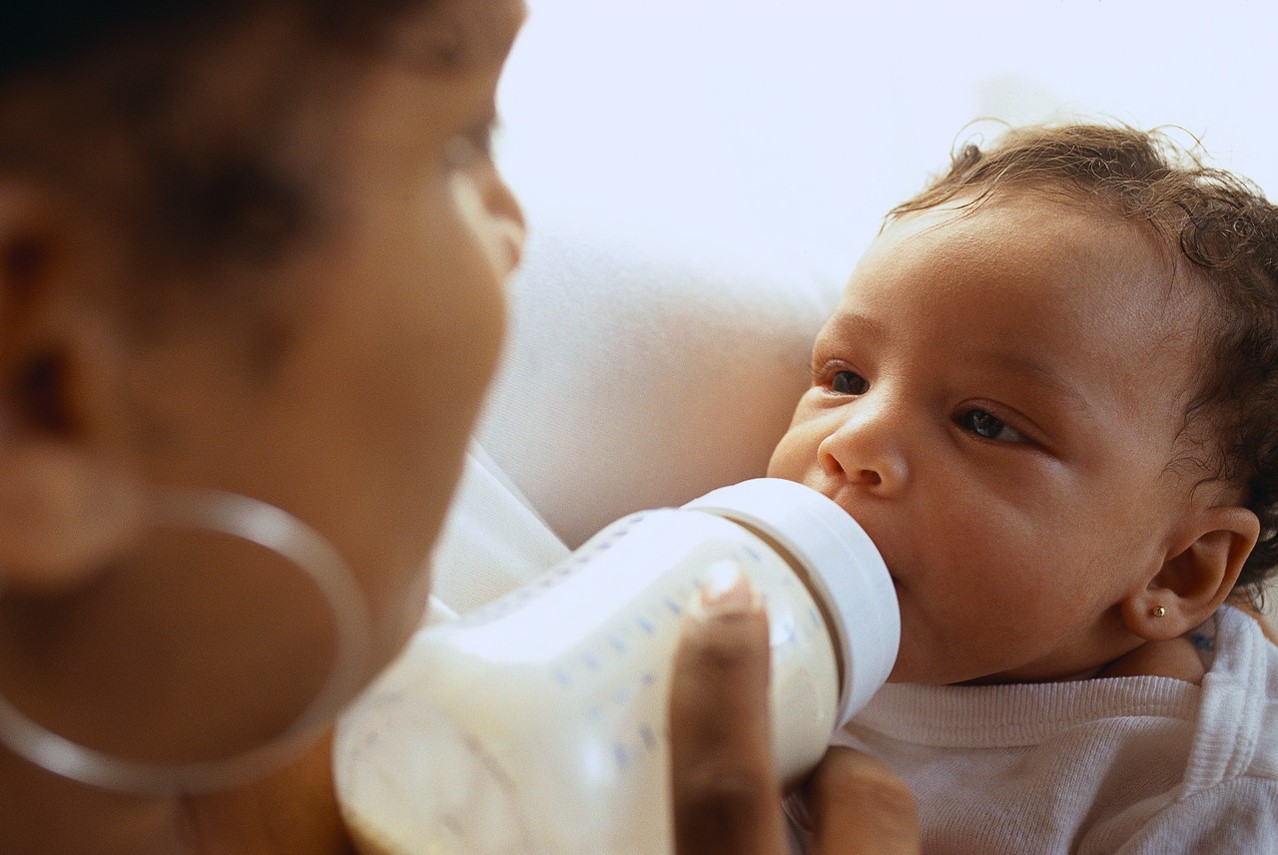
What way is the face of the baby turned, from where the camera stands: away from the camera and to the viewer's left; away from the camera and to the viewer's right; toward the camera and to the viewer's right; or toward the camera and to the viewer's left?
toward the camera and to the viewer's left

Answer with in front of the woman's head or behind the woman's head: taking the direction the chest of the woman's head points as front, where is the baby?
in front

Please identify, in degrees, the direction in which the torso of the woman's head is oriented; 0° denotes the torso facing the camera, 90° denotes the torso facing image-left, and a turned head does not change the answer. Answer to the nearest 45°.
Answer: approximately 225°

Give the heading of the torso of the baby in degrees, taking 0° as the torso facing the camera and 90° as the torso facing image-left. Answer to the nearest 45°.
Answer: approximately 45°

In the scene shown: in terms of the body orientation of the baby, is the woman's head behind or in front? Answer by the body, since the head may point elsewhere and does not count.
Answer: in front
